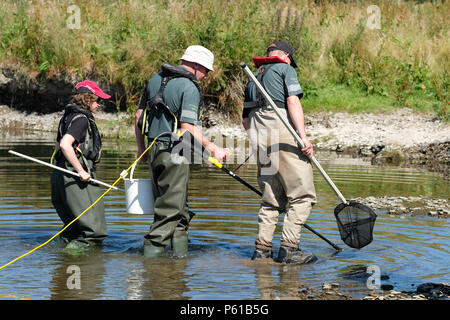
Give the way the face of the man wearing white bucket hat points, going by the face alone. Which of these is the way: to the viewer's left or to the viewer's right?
to the viewer's right

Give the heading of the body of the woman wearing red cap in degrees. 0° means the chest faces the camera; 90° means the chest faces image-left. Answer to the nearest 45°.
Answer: approximately 270°

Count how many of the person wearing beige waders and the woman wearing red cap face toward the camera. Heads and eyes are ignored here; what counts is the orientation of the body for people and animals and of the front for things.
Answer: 0

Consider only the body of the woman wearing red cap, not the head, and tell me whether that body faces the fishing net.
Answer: yes

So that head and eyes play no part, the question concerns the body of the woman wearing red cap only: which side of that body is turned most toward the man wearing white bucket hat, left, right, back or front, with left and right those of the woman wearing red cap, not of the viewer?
front

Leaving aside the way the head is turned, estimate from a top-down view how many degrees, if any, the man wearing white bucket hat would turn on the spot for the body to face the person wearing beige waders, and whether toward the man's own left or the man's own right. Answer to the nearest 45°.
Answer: approximately 45° to the man's own right

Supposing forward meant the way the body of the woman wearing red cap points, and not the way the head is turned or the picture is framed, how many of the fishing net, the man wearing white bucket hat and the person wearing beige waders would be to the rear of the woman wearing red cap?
0

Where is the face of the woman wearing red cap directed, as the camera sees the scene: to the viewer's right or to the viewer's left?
to the viewer's right

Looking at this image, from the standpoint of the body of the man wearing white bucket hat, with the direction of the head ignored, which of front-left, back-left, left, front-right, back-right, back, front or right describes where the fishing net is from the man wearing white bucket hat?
front-right

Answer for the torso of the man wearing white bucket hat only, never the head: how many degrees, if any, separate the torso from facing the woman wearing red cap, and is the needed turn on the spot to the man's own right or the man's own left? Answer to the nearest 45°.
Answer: approximately 135° to the man's own left
